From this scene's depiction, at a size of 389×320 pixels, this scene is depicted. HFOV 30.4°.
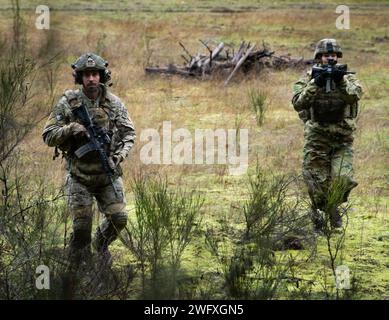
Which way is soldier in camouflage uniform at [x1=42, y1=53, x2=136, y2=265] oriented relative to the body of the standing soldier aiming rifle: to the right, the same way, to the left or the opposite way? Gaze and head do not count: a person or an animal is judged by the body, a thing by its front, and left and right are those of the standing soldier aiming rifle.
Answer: the same way

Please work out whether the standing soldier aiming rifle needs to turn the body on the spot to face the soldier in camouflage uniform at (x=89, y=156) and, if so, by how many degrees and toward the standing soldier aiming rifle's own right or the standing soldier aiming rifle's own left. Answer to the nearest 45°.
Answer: approximately 45° to the standing soldier aiming rifle's own right

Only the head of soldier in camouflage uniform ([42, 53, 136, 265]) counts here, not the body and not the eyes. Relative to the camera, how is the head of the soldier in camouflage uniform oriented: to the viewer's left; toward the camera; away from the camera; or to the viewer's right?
toward the camera

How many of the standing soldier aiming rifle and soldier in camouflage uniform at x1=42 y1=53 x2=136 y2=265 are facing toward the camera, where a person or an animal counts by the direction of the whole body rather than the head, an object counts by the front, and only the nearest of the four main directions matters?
2

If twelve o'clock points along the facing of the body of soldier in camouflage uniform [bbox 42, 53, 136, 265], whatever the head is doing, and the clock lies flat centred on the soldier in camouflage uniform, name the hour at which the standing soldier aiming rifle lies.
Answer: The standing soldier aiming rifle is roughly at 8 o'clock from the soldier in camouflage uniform.

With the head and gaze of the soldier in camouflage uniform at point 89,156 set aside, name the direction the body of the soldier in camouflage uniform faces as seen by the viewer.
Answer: toward the camera

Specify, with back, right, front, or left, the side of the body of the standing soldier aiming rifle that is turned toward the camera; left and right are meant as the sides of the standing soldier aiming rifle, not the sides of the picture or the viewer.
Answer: front
